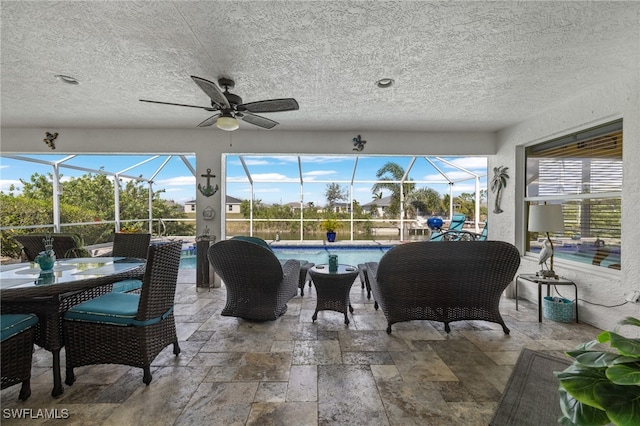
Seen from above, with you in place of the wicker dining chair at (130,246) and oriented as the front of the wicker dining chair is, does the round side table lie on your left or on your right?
on your left

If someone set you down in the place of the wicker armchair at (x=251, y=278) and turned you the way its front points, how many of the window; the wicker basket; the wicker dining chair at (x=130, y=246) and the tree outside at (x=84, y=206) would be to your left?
2

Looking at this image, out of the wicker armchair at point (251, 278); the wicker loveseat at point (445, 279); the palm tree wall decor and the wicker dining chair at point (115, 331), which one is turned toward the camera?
the palm tree wall decor

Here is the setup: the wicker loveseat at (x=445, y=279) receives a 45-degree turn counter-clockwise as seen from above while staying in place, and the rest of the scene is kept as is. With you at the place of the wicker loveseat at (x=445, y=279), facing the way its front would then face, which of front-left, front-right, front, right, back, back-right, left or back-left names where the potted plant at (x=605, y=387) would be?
back-left

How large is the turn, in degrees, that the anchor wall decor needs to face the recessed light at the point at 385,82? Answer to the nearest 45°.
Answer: approximately 45° to its left

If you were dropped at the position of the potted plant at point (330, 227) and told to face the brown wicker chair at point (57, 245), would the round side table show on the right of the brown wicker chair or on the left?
left

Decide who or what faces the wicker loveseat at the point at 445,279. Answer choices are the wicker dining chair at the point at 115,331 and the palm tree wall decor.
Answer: the palm tree wall decor

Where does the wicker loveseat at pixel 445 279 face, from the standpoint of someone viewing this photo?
facing away from the viewer

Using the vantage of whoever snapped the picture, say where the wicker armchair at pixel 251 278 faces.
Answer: facing away from the viewer and to the right of the viewer

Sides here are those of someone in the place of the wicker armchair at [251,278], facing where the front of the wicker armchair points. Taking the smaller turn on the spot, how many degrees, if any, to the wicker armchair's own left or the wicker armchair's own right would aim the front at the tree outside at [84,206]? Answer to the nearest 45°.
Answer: approximately 90° to the wicker armchair's own left

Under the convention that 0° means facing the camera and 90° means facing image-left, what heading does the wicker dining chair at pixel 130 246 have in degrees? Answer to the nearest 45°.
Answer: approximately 45°

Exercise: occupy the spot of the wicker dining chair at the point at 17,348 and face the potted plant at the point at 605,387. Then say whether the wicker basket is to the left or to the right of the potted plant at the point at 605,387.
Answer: left
